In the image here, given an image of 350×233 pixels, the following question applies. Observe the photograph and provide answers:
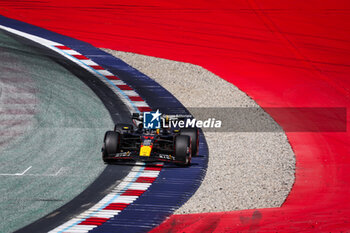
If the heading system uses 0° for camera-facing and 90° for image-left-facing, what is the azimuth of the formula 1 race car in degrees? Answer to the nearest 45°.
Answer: approximately 0°
